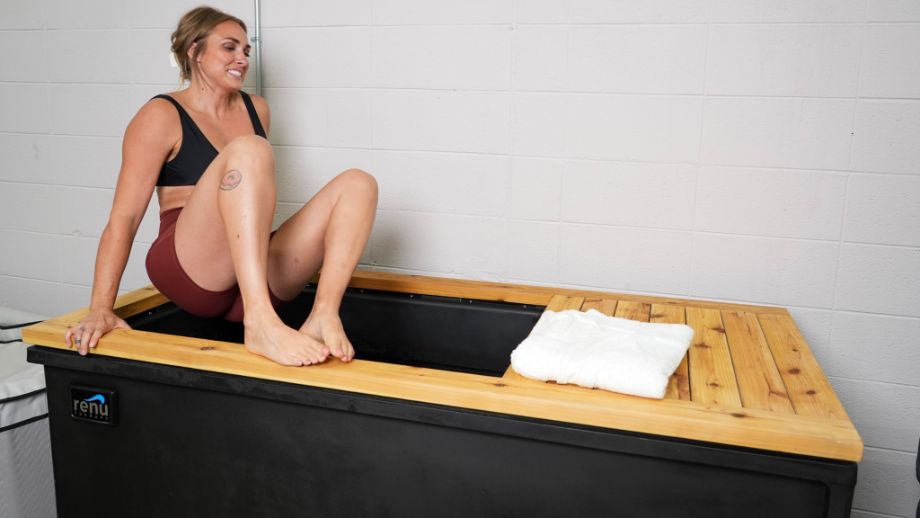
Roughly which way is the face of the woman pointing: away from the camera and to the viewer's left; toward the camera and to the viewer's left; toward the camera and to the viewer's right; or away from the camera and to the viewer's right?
toward the camera and to the viewer's right

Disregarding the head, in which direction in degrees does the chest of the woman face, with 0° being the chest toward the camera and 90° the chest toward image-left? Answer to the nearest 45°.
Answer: approximately 315°
